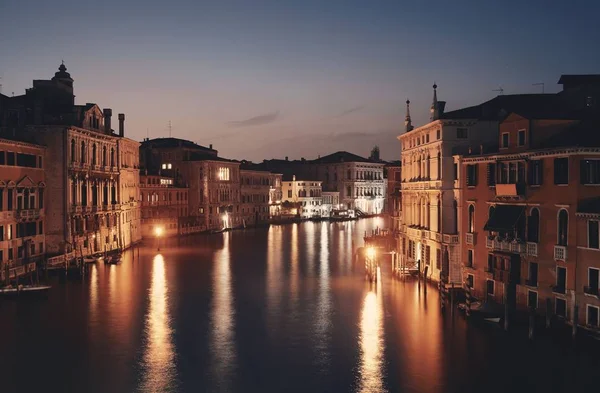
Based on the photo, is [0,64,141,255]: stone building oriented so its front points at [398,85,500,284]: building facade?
yes

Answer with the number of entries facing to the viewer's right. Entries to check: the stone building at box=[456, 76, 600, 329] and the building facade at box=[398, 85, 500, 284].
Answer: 0

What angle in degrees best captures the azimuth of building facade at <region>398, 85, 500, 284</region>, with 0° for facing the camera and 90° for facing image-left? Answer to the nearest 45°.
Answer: approximately 45°

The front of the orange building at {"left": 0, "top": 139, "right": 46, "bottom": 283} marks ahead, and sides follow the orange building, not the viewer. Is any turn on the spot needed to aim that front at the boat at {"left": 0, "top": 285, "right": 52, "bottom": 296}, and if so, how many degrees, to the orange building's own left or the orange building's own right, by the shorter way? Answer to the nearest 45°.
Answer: approximately 45° to the orange building's own right

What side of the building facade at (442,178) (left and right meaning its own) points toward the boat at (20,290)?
front

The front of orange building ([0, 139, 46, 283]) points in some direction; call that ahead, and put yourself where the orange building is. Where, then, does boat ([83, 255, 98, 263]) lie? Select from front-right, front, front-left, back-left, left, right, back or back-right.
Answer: left

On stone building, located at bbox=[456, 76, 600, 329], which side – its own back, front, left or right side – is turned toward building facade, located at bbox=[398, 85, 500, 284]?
right

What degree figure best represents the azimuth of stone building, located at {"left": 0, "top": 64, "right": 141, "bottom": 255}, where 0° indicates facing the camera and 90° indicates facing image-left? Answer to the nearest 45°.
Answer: approximately 315°

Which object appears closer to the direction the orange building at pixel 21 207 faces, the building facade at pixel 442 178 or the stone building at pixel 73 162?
the building facade

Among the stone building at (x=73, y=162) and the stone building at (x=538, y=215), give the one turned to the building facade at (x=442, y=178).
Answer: the stone building at (x=73, y=162)

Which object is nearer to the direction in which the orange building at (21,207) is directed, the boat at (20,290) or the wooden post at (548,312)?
the wooden post

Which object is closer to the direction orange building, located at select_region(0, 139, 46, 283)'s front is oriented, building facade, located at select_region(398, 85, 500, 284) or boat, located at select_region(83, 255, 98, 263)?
the building facade

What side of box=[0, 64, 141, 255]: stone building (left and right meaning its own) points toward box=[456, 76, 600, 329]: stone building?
front
